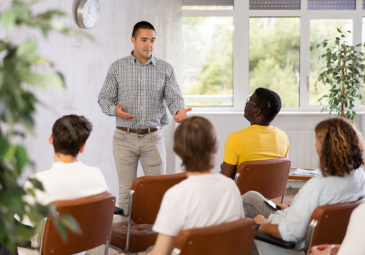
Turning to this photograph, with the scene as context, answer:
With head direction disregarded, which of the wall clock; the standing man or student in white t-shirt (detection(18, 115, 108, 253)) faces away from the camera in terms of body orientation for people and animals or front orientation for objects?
the student in white t-shirt

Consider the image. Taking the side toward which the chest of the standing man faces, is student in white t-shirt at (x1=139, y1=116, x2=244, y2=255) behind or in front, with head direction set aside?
in front

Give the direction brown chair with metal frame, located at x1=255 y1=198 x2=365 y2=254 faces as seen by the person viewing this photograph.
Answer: facing away from the viewer and to the left of the viewer

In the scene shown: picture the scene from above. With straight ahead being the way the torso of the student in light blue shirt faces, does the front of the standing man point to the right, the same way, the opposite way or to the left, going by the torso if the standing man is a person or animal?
the opposite way

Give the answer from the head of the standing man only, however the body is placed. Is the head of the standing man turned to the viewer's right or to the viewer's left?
to the viewer's right

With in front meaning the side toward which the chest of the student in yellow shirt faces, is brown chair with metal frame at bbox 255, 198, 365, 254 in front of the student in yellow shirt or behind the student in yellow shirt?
behind

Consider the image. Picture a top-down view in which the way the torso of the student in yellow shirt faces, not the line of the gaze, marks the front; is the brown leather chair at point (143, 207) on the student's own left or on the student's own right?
on the student's own left

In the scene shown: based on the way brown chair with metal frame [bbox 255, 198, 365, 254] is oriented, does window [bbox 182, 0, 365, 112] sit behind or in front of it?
in front

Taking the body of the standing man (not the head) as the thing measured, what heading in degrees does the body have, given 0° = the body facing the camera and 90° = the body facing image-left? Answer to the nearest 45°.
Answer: approximately 0°

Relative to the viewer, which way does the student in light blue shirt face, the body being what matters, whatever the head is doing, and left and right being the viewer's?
facing away from the viewer and to the left of the viewer

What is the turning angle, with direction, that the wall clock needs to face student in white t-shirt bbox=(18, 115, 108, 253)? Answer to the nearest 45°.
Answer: approximately 45° to its right

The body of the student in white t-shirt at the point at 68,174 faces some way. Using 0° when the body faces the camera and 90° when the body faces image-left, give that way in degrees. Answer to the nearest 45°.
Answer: approximately 180°
